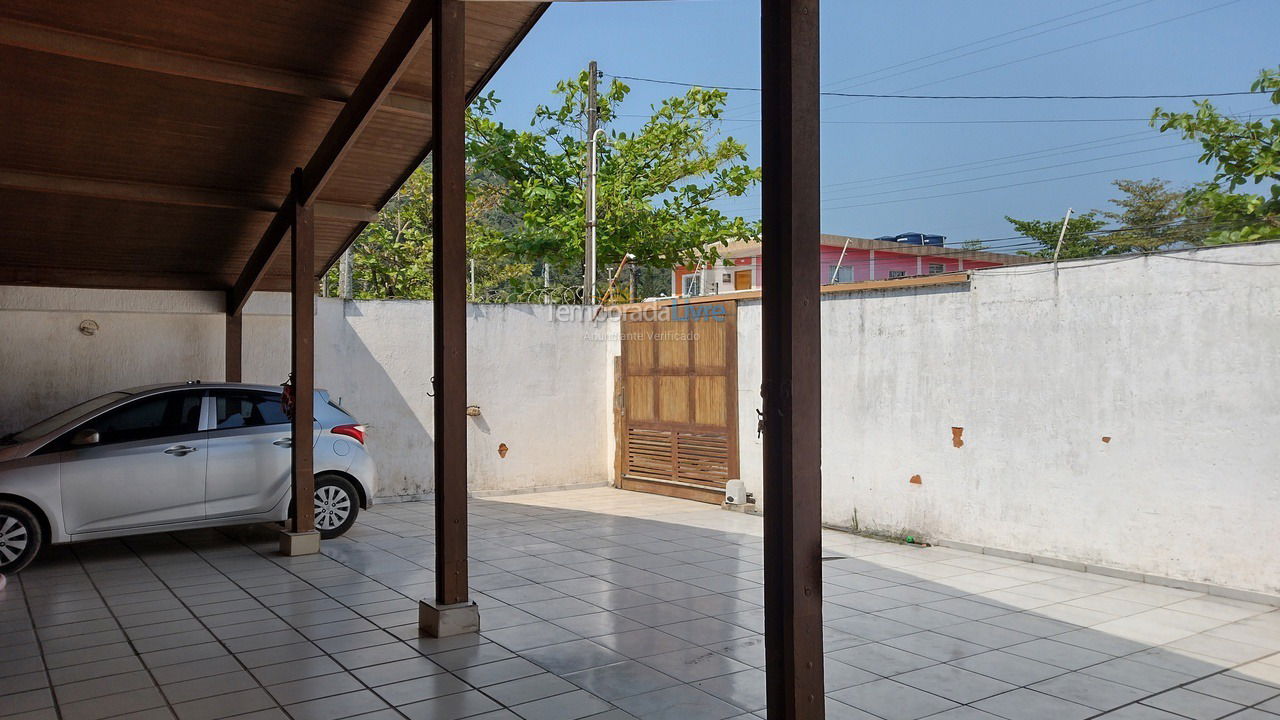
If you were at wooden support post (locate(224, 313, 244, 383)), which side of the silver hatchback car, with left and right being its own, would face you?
right

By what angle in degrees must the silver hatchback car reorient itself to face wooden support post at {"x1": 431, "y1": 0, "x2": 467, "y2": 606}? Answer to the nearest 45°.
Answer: approximately 135° to its left

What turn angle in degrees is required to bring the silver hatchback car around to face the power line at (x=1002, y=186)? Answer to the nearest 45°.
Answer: approximately 135° to its right

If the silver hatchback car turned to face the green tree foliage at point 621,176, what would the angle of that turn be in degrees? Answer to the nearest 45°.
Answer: approximately 135° to its right

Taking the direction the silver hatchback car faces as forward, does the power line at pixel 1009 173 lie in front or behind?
behind

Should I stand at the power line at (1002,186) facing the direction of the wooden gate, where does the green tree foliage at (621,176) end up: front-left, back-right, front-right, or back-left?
front-right

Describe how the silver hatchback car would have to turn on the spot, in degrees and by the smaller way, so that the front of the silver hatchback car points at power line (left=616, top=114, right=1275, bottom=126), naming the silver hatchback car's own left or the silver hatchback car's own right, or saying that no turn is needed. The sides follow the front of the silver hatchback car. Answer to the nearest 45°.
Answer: approximately 135° to the silver hatchback car's own right

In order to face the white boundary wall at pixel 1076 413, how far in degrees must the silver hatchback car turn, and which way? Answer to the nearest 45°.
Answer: approximately 135° to its left

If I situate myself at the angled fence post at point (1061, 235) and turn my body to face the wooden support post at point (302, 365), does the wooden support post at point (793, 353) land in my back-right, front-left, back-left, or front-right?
front-left

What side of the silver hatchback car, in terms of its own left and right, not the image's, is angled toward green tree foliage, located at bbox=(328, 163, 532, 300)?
right

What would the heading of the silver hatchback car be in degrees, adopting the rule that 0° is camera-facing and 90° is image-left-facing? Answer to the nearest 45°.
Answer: approximately 90°
